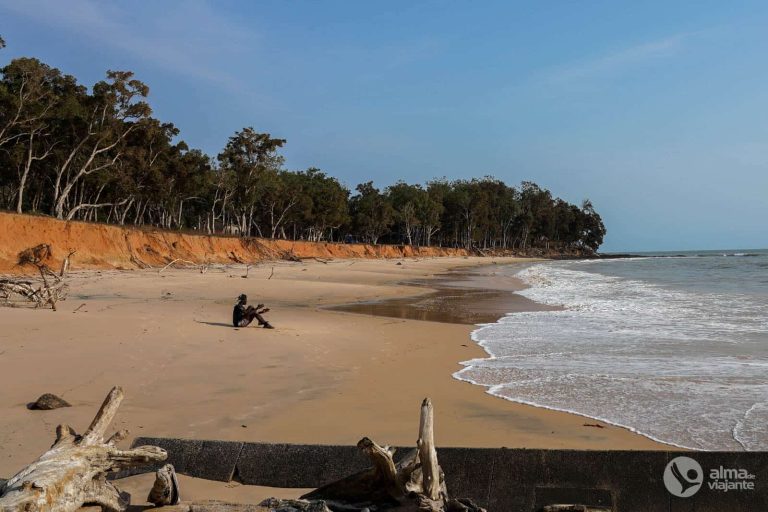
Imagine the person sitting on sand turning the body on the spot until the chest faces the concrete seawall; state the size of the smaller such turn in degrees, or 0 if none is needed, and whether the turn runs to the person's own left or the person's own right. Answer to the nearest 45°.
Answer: approximately 90° to the person's own right

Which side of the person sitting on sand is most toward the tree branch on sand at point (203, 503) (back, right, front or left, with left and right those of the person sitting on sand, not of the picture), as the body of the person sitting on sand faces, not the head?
right

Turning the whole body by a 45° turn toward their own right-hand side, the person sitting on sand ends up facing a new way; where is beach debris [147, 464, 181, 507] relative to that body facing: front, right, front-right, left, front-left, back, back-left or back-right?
front-right

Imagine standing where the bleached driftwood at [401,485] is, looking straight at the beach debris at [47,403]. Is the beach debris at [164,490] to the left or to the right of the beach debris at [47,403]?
left

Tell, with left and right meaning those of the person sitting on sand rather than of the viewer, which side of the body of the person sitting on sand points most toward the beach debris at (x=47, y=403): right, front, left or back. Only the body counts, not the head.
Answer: right

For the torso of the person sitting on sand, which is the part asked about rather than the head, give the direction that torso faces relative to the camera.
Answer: to the viewer's right

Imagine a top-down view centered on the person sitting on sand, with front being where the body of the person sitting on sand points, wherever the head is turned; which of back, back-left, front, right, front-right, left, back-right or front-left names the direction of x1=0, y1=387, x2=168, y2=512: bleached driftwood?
right
